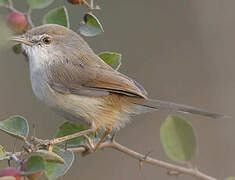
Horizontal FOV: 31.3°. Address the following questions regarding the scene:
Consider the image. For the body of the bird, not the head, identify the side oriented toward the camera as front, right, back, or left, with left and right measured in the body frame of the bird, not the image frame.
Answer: left

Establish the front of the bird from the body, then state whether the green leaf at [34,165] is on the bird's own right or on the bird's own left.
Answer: on the bird's own left

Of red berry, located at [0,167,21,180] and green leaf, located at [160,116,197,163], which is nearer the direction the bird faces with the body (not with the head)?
the red berry
